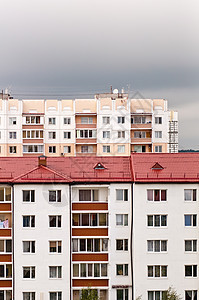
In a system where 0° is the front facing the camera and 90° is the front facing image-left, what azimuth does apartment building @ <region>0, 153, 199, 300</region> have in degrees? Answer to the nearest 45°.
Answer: approximately 0°
